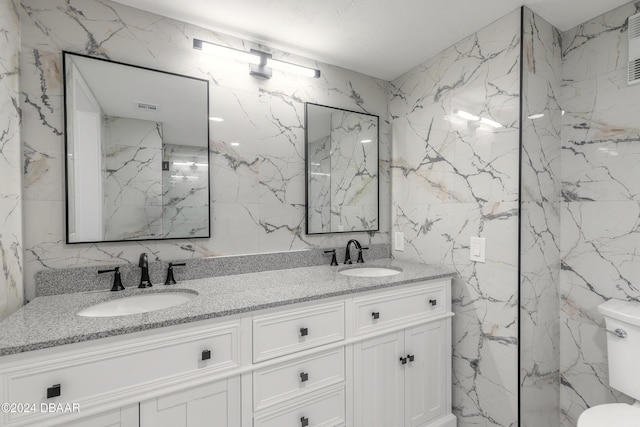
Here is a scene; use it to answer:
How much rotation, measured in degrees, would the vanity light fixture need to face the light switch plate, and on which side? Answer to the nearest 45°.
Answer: approximately 45° to its left

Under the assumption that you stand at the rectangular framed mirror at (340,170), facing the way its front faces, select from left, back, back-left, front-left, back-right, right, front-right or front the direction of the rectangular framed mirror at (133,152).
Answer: right

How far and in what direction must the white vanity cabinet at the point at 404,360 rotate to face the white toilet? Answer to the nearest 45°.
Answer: approximately 45° to its left

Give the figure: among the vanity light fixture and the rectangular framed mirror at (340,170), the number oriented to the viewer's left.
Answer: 0

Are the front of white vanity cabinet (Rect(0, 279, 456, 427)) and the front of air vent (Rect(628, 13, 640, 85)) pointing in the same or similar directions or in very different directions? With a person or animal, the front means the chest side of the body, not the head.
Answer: very different directions

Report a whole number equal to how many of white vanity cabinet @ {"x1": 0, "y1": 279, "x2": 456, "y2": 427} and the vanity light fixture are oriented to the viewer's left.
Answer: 0

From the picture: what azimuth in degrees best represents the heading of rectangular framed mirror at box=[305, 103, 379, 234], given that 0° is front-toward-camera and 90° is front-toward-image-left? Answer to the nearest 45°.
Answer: approximately 315°
